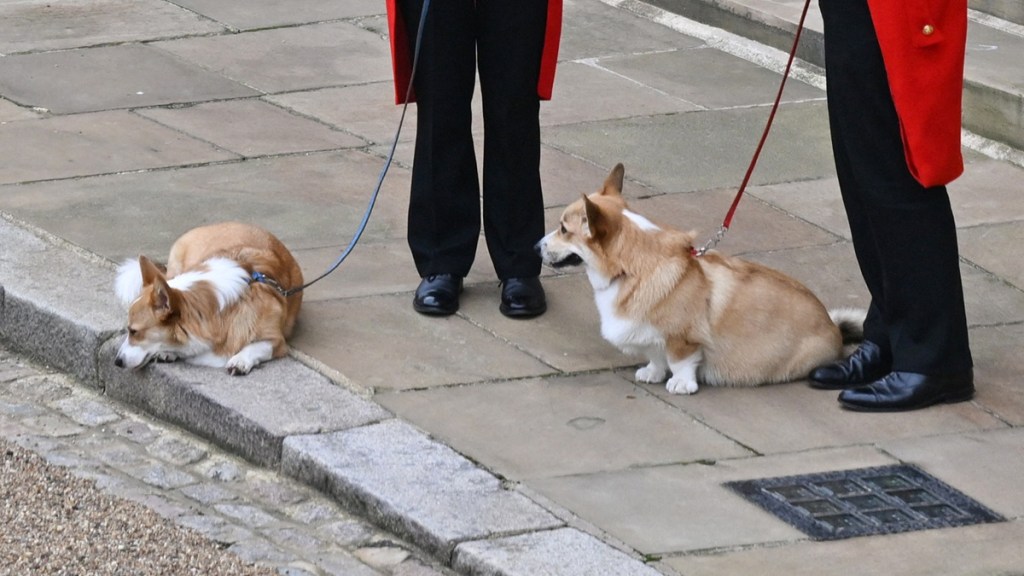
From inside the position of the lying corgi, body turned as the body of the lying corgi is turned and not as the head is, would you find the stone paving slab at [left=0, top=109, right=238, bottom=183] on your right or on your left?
on your right

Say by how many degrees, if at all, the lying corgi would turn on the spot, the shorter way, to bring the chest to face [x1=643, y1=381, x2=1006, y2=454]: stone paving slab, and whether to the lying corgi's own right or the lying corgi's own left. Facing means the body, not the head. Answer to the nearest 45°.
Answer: approximately 135° to the lying corgi's own left

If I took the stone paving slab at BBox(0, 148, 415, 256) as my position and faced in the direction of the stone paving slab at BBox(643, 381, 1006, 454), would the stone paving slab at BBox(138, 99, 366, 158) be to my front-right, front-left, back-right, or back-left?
back-left

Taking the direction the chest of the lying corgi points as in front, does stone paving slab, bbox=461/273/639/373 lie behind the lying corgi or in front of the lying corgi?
behind

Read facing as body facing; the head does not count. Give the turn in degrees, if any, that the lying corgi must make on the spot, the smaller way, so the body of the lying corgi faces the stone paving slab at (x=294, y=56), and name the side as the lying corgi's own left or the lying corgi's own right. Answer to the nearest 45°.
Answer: approximately 135° to the lying corgi's own right

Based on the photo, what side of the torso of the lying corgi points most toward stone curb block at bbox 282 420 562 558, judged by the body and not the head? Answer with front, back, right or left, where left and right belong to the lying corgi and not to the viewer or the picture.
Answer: left

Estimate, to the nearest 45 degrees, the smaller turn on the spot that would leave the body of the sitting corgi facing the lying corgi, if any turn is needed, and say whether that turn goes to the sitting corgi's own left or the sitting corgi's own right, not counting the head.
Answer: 0° — it already faces it

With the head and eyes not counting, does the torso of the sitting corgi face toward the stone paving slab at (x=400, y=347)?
yes

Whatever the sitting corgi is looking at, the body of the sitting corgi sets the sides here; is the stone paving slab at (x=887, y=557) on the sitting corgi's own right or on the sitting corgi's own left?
on the sitting corgi's own left

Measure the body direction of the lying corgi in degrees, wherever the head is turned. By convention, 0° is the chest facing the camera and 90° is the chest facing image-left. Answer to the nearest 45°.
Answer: approximately 45°

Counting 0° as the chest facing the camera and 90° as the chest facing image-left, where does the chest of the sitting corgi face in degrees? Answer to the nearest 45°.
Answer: approximately 90°

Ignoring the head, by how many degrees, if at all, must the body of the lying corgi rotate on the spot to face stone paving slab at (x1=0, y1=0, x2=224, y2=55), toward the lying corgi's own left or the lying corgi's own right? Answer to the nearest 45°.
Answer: approximately 135° to the lying corgi's own right
